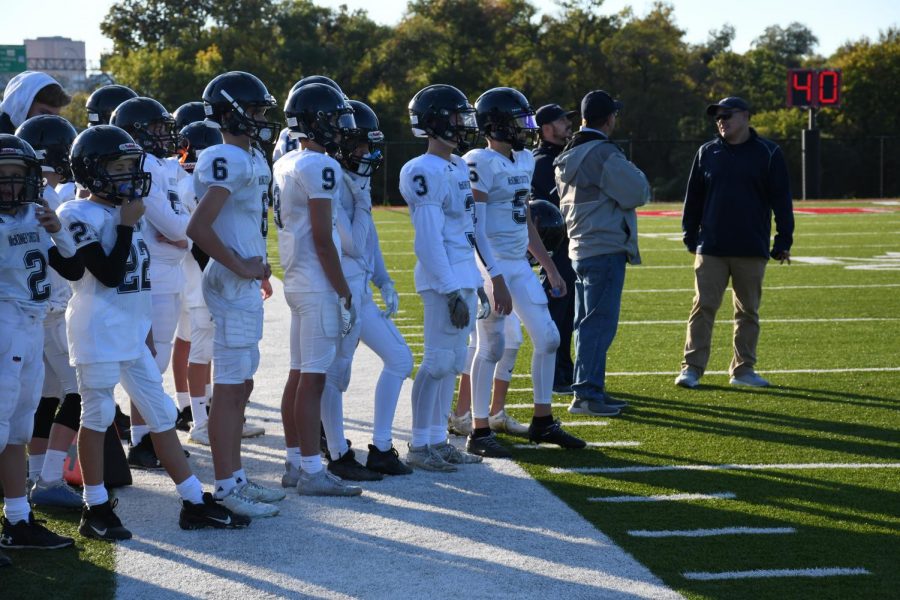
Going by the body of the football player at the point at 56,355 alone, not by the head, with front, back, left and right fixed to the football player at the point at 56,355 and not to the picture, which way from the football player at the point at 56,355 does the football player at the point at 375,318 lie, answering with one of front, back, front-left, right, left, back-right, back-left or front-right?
front-left

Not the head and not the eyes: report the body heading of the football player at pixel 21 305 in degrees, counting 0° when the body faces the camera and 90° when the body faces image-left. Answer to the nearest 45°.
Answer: approximately 315°

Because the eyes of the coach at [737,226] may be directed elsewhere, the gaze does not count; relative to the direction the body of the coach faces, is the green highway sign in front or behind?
behind

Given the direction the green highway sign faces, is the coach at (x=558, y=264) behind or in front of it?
in front

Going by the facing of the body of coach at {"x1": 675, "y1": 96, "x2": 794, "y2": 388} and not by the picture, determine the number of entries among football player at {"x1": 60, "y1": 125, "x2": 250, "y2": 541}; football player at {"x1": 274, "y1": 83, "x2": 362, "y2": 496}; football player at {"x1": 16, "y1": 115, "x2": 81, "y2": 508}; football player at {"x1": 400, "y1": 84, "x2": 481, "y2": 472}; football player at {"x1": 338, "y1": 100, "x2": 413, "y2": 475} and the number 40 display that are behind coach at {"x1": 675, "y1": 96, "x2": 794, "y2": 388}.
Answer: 1

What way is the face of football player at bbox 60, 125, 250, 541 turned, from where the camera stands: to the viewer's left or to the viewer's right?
to the viewer's right

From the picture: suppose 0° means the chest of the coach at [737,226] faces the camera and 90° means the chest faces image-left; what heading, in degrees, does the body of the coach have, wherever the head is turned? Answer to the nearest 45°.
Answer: approximately 0°

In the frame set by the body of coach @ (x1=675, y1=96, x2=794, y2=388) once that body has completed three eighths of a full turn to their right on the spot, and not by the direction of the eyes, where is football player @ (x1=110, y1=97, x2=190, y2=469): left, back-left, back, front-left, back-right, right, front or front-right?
left

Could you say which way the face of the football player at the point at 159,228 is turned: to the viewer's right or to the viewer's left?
to the viewer's right
